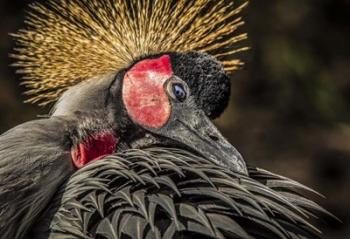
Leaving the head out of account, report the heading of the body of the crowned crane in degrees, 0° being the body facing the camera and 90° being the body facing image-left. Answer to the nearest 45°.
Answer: approximately 90°
